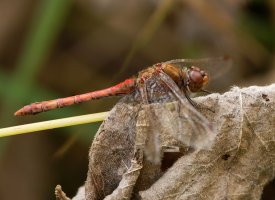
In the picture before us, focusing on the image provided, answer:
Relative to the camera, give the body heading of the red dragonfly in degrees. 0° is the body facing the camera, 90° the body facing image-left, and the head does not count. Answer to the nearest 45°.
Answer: approximately 270°

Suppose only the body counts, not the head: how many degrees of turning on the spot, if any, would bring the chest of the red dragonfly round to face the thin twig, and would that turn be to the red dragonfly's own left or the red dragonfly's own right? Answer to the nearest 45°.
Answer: approximately 135° to the red dragonfly's own right
